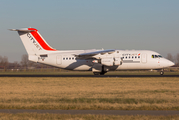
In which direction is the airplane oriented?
to the viewer's right
